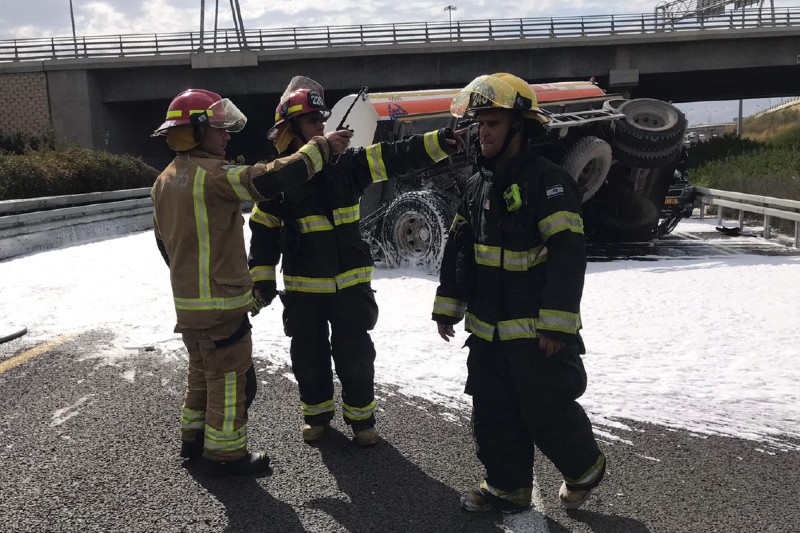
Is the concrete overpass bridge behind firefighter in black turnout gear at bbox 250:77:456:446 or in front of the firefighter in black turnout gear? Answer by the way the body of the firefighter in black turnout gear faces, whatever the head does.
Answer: behind

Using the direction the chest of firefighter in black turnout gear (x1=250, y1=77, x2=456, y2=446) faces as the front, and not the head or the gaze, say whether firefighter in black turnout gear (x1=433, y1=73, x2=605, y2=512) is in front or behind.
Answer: in front

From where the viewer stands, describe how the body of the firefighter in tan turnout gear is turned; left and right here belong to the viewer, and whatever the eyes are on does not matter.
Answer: facing away from the viewer and to the right of the viewer

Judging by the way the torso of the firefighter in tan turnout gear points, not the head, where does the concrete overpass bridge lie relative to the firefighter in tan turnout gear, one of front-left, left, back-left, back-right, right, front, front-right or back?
front-left

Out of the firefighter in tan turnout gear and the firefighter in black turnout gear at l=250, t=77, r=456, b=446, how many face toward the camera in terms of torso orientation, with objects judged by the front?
1

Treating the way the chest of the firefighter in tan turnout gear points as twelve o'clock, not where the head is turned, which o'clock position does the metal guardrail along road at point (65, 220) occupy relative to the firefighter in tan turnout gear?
The metal guardrail along road is roughly at 10 o'clock from the firefighter in tan turnout gear.

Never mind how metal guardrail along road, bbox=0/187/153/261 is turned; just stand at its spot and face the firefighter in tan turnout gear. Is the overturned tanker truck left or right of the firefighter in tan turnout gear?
left

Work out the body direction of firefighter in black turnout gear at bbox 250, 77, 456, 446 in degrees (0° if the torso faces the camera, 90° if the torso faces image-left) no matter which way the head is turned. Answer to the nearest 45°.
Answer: approximately 0°

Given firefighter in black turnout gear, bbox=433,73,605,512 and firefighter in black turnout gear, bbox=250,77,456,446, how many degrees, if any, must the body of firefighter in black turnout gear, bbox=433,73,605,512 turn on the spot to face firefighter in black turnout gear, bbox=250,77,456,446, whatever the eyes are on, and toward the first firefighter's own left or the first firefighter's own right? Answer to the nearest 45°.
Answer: approximately 90° to the first firefighter's own right

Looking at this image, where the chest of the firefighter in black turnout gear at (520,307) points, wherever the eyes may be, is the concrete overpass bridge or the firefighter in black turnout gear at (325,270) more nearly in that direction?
the firefighter in black turnout gear

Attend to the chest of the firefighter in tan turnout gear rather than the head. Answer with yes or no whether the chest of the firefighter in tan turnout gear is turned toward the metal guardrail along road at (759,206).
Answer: yes

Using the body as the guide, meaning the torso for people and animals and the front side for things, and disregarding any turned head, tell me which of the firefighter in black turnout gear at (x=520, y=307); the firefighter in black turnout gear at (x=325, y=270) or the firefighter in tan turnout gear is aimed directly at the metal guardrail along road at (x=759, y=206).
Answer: the firefighter in tan turnout gear

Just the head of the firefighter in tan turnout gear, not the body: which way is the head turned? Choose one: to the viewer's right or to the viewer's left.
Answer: to the viewer's right

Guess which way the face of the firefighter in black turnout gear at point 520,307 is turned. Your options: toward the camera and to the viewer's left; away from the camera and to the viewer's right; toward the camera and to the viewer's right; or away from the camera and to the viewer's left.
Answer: toward the camera and to the viewer's left
